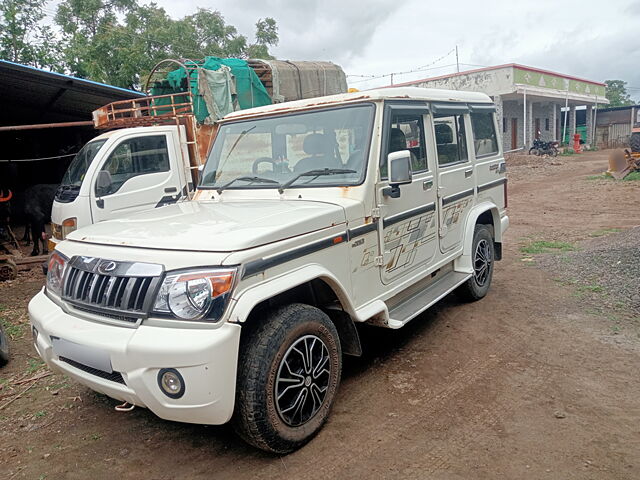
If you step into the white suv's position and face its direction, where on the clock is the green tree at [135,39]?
The green tree is roughly at 4 o'clock from the white suv.

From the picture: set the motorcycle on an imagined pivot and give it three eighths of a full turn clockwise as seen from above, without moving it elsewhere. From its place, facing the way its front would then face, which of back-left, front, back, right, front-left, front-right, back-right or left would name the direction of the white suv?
back-right

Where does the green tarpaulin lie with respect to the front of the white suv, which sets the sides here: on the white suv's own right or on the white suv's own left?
on the white suv's own right

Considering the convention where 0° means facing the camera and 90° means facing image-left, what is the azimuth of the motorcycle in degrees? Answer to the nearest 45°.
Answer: approximately 90°

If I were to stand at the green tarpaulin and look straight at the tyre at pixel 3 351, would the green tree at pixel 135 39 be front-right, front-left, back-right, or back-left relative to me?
back-right

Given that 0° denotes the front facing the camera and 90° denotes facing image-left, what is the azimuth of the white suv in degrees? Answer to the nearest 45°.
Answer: approximately 45°

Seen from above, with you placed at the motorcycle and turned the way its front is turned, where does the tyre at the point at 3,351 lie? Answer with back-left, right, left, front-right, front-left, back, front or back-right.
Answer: left
